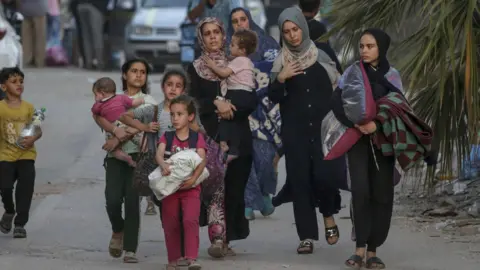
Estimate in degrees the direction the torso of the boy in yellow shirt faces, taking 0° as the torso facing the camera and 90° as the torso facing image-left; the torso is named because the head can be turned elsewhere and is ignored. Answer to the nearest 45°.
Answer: approximately 0°

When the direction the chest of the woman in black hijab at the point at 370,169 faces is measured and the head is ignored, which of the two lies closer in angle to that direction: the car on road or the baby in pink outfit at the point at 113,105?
the baby in pink outfit

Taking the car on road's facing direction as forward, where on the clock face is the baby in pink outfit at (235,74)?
The baby in pink outfit is roughly at 12 o'clock from the car on road.

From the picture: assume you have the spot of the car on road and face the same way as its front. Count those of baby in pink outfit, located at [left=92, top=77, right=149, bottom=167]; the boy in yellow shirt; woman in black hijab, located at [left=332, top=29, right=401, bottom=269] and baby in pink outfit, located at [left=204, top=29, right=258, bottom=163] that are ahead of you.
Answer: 4

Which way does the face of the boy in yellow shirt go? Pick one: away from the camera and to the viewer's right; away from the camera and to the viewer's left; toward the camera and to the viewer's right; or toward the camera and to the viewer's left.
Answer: toward the camera and to the viewer's right
